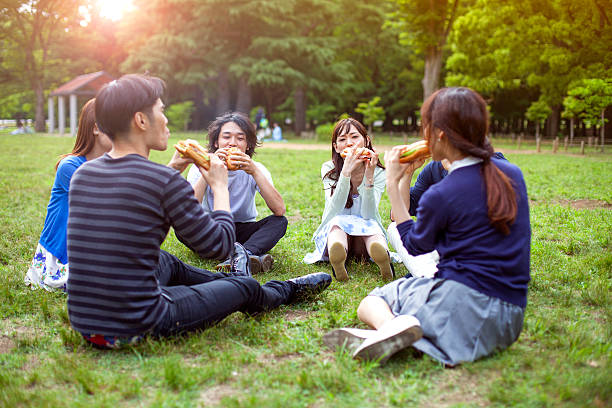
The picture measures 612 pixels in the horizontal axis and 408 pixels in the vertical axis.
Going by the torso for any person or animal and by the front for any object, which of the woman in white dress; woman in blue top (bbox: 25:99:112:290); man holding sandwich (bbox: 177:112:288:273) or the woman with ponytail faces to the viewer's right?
the woman in blue top

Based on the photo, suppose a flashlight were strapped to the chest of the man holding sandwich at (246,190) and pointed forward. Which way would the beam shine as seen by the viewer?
toward the camera

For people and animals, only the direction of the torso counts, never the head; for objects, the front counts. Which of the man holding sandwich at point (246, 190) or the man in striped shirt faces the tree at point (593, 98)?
the man in striped shirt

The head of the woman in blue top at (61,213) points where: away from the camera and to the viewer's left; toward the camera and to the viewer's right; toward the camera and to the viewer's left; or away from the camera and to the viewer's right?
away from the camera and to the viewer's right

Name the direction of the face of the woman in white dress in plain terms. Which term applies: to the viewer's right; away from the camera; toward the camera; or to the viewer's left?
toward the camera

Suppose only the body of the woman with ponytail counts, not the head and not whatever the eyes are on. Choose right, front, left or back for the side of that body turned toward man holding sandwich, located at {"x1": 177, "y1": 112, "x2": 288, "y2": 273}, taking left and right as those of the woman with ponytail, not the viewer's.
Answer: front

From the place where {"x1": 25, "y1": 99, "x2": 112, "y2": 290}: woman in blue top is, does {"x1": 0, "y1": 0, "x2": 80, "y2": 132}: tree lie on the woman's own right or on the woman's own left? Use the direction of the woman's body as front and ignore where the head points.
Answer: on the woman's own left

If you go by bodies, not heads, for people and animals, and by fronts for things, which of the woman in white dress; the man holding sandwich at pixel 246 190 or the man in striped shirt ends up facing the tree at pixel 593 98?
the man in striped shirt

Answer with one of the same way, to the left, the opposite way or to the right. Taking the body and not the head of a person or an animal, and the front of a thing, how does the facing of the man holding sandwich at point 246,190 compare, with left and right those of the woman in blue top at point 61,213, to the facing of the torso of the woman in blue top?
to the right

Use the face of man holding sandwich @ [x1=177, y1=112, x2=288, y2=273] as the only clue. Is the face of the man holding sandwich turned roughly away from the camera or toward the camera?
toward the camera

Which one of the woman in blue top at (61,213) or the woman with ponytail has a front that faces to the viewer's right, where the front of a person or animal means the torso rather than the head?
the woman in blue top

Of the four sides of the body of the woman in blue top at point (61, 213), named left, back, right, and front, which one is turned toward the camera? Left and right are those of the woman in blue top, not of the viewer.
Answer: right

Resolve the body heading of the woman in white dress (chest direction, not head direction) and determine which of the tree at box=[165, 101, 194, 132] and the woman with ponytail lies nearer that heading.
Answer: the woman with ponytail

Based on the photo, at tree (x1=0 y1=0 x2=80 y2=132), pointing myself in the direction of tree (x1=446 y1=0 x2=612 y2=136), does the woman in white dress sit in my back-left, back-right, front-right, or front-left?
front-right

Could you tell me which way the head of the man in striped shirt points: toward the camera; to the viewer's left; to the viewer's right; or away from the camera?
to the viewer's right

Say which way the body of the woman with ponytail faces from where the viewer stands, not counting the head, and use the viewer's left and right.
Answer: facing away from the viewer and to the left of the viewer

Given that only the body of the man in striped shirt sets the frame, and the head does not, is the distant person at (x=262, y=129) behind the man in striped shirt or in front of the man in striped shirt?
in front

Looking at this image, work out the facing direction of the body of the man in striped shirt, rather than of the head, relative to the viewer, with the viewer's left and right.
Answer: facing away from the viewer and to the right of the viewer
